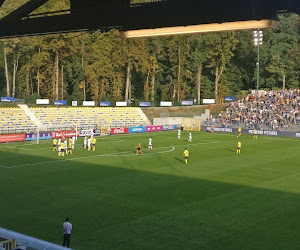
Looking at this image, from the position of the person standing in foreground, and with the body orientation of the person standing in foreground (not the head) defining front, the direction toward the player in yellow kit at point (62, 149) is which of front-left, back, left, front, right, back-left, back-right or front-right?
front

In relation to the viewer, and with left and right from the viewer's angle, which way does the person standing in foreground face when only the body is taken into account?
facing away from the viewer
